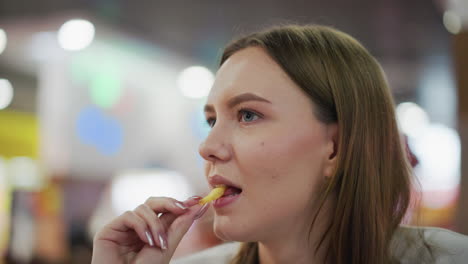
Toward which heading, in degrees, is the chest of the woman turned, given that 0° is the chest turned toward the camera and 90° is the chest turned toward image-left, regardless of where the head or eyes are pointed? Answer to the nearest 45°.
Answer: approximately 45°
